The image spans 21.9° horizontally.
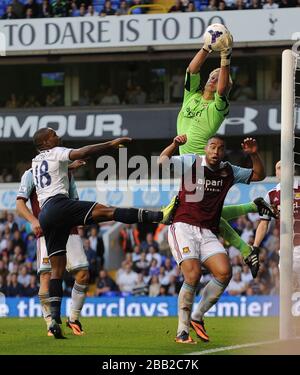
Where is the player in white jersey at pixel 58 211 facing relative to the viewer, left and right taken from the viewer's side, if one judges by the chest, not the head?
facing away from the viewer and to the right of the viewer

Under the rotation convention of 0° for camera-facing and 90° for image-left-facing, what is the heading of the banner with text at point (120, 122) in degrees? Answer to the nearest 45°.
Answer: approximately 0°

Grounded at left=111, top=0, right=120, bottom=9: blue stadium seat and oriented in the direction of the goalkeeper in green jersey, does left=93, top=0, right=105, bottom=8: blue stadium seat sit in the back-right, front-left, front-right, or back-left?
back-right

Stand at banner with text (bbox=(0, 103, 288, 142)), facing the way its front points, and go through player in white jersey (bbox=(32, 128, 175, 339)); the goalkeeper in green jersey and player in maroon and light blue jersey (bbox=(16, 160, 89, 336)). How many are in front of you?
3

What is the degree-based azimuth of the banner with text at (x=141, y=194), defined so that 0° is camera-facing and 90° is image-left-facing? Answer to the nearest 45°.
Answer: approximately 0°

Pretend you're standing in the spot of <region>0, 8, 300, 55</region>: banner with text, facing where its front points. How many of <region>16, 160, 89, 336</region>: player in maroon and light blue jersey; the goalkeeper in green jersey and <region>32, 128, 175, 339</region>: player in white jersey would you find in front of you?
3

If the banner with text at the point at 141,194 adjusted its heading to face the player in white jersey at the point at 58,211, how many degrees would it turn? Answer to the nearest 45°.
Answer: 0° — it already faces them

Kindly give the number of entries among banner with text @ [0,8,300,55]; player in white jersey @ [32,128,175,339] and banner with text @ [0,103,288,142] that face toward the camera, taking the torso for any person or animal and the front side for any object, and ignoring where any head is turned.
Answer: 2
